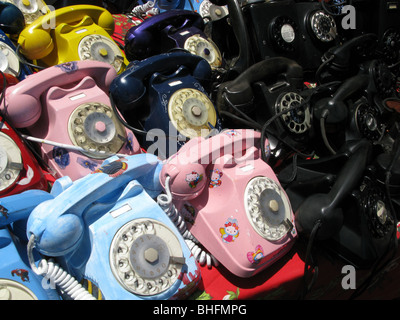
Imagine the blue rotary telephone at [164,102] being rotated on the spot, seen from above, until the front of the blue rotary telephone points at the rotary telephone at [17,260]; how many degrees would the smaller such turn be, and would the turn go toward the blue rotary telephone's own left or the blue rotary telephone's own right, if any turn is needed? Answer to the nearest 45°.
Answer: approximately 90° to the blue rotary telephone's own right

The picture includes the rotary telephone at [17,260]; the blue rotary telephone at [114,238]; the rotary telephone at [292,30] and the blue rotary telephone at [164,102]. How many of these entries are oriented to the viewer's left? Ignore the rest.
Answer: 0

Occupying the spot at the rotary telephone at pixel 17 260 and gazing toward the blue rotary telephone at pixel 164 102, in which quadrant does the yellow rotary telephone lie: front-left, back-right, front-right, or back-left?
front-left

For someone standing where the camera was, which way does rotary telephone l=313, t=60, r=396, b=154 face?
facing the viewer and to the right of the viewer

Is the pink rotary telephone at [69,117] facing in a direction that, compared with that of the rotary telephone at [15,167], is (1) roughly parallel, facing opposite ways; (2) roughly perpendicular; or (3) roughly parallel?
roughly parallel

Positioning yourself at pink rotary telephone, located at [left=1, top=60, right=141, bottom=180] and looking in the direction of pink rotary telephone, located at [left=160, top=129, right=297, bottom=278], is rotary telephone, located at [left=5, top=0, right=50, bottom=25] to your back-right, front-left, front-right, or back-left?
back-left

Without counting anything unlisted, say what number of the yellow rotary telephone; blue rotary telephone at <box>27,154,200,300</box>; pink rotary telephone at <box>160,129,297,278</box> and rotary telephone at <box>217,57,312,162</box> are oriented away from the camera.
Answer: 0

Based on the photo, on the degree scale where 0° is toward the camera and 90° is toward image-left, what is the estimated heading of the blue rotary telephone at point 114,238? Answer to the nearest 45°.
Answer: approximately 315°

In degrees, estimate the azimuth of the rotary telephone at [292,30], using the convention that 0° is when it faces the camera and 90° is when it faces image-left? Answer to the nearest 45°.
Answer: approximately 315°
